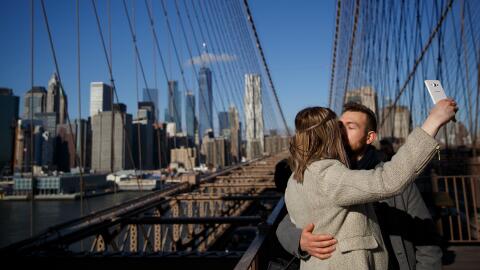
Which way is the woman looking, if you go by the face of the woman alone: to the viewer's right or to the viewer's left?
to the viewer's right

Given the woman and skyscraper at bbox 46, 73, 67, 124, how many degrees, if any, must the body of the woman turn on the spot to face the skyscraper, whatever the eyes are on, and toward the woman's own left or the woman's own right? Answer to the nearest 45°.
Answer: approximately 90° to the woman's own left

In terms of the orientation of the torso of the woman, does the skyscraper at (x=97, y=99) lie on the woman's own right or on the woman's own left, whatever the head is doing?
on the woman's own left

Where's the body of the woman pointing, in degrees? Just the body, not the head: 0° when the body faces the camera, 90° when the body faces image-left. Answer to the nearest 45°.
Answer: approximately 225°

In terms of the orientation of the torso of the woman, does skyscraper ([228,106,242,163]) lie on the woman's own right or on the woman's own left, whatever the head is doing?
on the woman's own left

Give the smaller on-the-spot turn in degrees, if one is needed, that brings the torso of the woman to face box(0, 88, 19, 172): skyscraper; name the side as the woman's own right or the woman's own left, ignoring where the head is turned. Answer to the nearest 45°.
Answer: approximately 90° to the woman's own left

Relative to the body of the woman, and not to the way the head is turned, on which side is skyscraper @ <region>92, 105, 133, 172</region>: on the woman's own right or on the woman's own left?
on the woman's own left
